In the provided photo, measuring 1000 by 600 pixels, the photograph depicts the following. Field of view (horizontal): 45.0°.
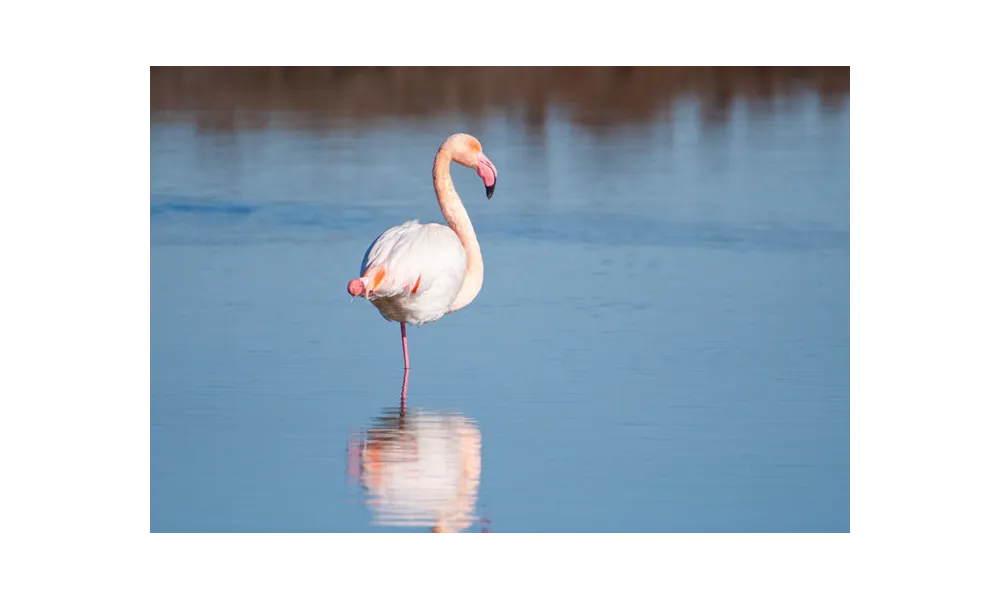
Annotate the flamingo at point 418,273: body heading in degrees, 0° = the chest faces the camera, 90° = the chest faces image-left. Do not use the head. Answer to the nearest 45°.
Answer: approximately 270°
